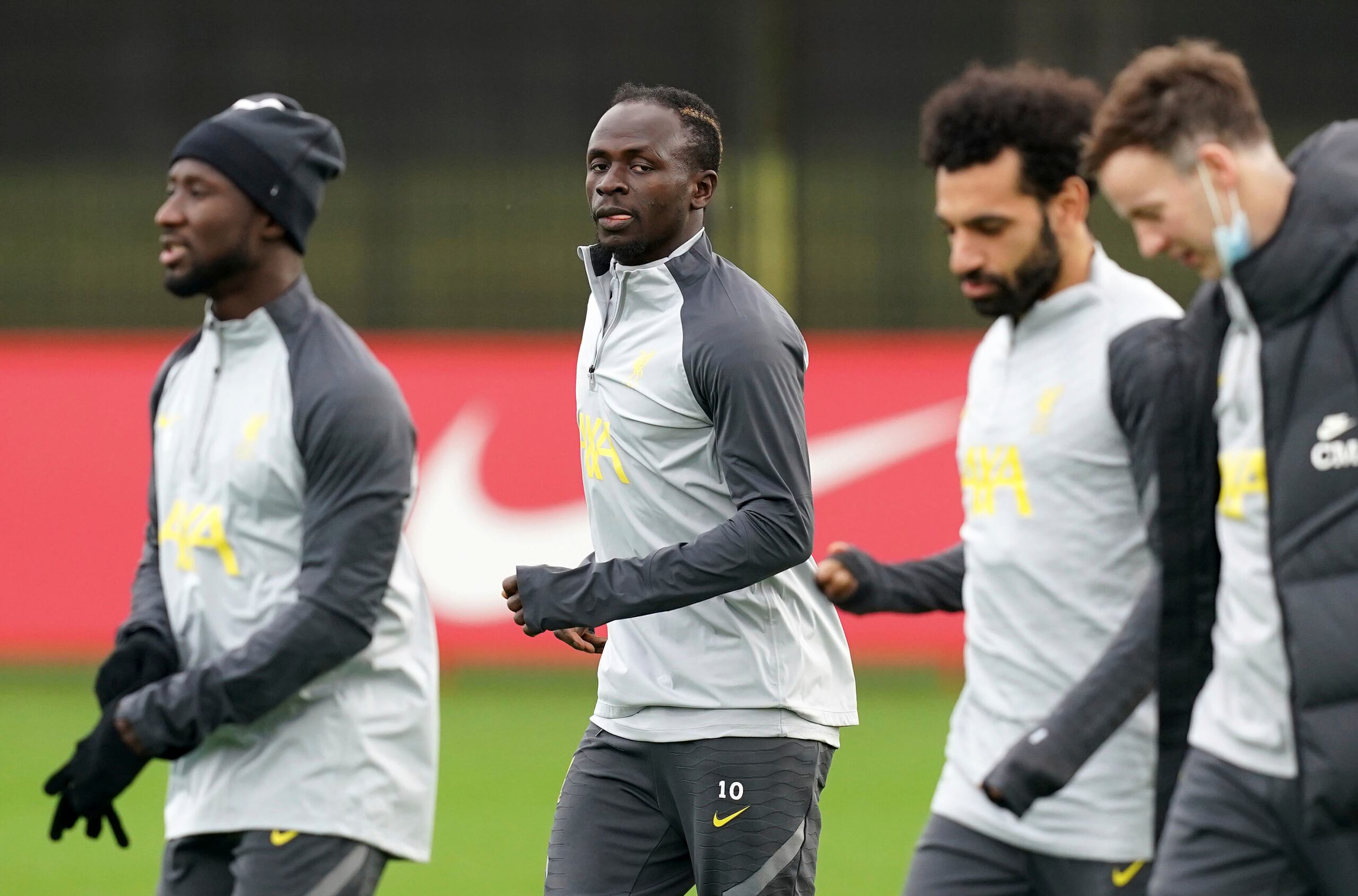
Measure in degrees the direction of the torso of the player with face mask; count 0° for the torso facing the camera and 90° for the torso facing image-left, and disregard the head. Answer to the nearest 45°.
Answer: approximately 45°

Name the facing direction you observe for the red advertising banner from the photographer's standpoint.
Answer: facing the viewer

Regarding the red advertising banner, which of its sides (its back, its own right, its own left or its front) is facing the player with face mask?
front

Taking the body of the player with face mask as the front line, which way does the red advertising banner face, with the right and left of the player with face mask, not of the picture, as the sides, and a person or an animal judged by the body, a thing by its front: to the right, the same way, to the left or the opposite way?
to the left

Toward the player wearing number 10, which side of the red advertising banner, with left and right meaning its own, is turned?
front

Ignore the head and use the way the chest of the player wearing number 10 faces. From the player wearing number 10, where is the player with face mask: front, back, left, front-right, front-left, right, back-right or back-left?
left

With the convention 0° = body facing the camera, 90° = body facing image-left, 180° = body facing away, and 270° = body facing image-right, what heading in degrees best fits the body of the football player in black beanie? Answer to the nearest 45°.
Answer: approximately 45°

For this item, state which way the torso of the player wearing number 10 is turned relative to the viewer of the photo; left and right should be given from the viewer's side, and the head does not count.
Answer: facing the viewer and to the left of the viewer

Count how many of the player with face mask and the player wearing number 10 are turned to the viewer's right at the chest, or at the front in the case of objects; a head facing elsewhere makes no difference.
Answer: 0

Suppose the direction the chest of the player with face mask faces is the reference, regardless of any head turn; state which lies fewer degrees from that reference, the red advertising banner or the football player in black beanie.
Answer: the football player in black beanie

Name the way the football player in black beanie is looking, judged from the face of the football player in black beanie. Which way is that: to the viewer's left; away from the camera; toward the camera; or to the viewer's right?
to the viewer's left

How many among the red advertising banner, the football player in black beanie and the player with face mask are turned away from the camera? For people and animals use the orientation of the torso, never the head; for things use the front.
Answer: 0

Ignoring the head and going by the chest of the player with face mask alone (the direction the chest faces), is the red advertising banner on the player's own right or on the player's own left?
on the player's own right

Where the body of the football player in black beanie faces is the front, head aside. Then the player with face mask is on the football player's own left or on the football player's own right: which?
on the football player's own left

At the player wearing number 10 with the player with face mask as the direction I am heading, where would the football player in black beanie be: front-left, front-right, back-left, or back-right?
back-right

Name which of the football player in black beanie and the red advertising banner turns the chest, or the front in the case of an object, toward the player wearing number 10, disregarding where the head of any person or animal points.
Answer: the red advertising banner

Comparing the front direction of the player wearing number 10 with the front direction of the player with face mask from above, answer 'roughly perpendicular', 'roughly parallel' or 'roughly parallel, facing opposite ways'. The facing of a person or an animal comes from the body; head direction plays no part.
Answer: roughly parallel

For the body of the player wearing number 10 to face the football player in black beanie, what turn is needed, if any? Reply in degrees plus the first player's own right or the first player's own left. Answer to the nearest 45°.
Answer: approximately 45° to the first player's own right
